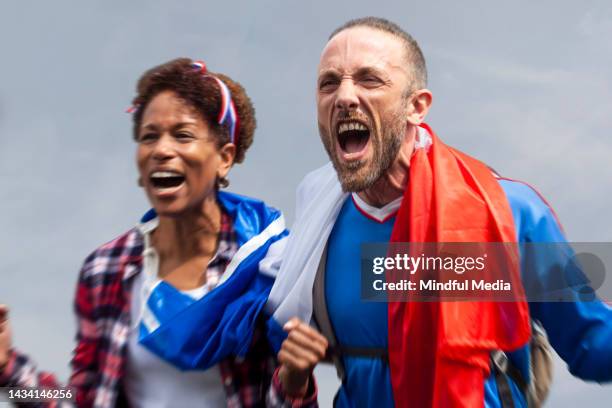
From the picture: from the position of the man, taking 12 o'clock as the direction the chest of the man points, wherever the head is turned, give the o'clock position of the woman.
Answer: The woman is roughly at 2 o'clock from the man.

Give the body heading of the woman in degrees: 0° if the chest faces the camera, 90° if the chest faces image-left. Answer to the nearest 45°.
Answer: approximately 45°

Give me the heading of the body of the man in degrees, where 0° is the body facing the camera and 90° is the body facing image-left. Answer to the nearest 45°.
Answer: approximately 45°

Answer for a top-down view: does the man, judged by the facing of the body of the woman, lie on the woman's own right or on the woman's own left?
on the woman's own left
